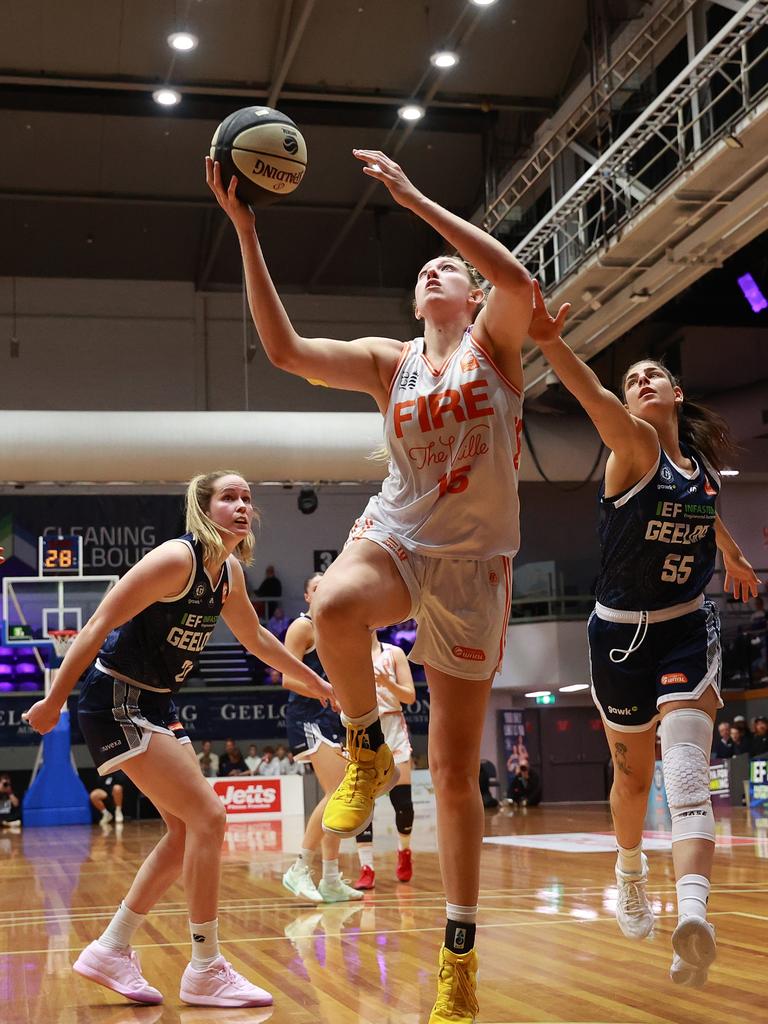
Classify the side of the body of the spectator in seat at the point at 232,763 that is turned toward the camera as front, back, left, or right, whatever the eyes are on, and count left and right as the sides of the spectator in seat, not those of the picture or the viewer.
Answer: front

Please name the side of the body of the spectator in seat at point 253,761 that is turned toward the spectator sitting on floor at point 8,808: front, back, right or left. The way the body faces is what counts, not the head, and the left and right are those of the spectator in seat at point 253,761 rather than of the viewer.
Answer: right

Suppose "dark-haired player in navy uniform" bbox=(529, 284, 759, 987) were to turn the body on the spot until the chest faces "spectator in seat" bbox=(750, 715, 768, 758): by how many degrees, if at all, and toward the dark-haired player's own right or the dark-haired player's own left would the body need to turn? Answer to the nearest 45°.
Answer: approximately 180°

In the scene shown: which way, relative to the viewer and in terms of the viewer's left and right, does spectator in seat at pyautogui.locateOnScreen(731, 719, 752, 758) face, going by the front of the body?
facing the viewer and to the left of the viewer

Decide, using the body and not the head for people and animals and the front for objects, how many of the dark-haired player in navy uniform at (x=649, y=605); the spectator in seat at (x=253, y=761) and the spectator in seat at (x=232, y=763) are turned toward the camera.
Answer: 3

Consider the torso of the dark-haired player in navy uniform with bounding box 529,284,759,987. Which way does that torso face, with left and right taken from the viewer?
facing the viewer

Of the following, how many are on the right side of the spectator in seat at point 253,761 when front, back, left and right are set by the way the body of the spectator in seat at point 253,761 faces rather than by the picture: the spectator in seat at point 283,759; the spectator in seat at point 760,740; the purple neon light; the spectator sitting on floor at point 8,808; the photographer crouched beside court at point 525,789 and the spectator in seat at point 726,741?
1

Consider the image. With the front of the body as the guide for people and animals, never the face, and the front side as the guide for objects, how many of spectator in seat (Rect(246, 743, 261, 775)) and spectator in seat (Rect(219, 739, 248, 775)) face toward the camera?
2

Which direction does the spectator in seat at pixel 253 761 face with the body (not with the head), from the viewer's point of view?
toward the camera
